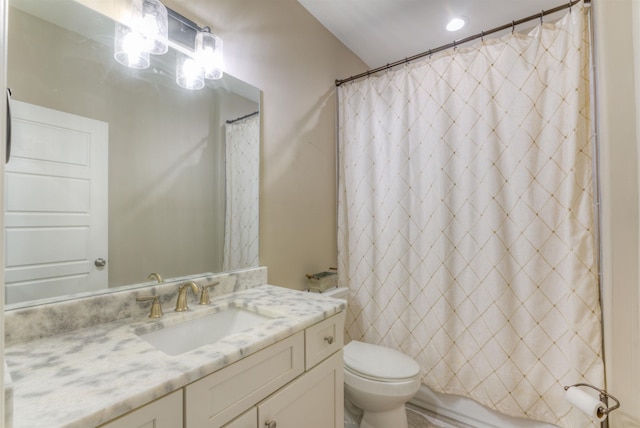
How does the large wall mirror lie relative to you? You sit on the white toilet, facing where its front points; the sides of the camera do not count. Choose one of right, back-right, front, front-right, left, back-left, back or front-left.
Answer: right

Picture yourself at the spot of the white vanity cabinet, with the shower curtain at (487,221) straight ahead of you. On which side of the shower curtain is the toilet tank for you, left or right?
left

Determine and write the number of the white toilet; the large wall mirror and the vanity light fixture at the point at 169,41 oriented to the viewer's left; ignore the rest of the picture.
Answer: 0

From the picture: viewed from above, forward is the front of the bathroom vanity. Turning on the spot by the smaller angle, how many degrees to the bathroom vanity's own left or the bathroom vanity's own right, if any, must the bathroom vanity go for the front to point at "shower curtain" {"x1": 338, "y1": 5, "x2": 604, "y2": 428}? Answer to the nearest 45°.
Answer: approximately 45° to the bathroom vanity's own left

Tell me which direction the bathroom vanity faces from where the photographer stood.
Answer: facing the viewer and to the right of the viewer

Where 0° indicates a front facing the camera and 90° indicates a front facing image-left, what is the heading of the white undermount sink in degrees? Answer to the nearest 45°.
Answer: approximately 315°
